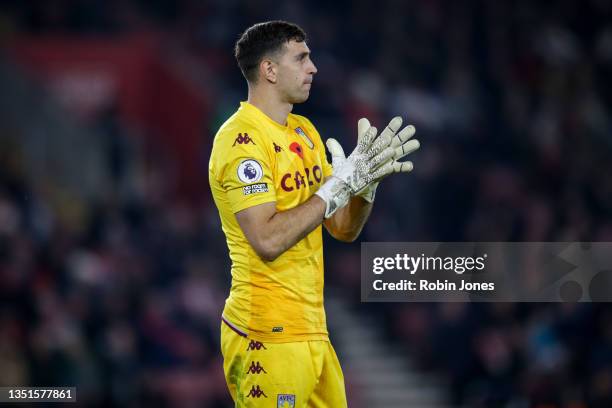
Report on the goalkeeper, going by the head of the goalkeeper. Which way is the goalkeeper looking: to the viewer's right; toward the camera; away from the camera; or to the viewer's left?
to the viewer's right

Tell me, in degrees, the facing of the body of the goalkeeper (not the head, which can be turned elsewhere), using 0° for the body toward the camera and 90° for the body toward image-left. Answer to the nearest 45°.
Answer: approximately 315°
